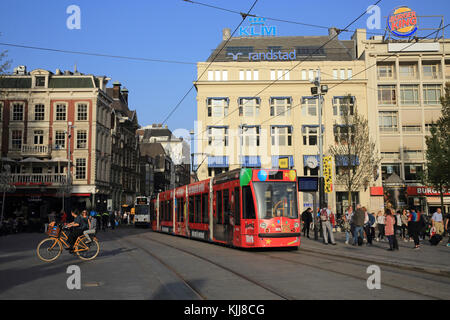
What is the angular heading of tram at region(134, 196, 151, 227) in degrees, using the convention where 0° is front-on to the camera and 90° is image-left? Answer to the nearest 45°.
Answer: approximately 0°

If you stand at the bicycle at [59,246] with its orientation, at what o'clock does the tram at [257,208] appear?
The tram is roughly at 4 o'clock from the bicycle.

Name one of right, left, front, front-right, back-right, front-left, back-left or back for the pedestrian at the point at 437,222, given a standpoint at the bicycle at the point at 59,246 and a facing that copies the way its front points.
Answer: back

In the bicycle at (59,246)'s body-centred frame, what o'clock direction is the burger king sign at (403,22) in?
The burger king sign is roughly at 5 o'clock from the bicycle.

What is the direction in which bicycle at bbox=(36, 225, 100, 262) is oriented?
to the viewer's left

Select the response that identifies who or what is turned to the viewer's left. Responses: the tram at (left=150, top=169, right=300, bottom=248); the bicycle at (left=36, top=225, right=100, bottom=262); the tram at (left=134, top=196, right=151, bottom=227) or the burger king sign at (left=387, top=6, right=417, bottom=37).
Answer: the bicycle

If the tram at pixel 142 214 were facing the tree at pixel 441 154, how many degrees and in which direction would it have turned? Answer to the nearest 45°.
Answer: approximately 45° to its left

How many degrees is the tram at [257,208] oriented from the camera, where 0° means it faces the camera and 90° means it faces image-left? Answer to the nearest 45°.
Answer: approximately 315°

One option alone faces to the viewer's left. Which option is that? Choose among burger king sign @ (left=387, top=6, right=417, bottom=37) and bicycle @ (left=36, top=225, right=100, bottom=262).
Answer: the bicycle

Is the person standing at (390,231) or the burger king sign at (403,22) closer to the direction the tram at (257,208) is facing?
the person standing

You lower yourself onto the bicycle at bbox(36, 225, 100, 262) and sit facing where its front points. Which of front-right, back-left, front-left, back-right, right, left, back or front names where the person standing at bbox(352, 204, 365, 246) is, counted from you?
back

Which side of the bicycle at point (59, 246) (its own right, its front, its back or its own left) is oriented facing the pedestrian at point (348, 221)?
back

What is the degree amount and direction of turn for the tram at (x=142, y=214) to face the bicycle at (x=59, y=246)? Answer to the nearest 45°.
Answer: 0° — it already faces it

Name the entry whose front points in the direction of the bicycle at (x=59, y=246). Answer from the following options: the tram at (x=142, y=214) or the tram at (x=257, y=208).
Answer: the tram at (x=142, y=214)

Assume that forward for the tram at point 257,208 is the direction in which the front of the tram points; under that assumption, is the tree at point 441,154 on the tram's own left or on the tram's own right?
on the tram's own left

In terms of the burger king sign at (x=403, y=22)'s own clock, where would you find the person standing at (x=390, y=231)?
The person standing is roughly at 12 o'clock from the burger king sign.

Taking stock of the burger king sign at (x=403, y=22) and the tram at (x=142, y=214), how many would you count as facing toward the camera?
2
